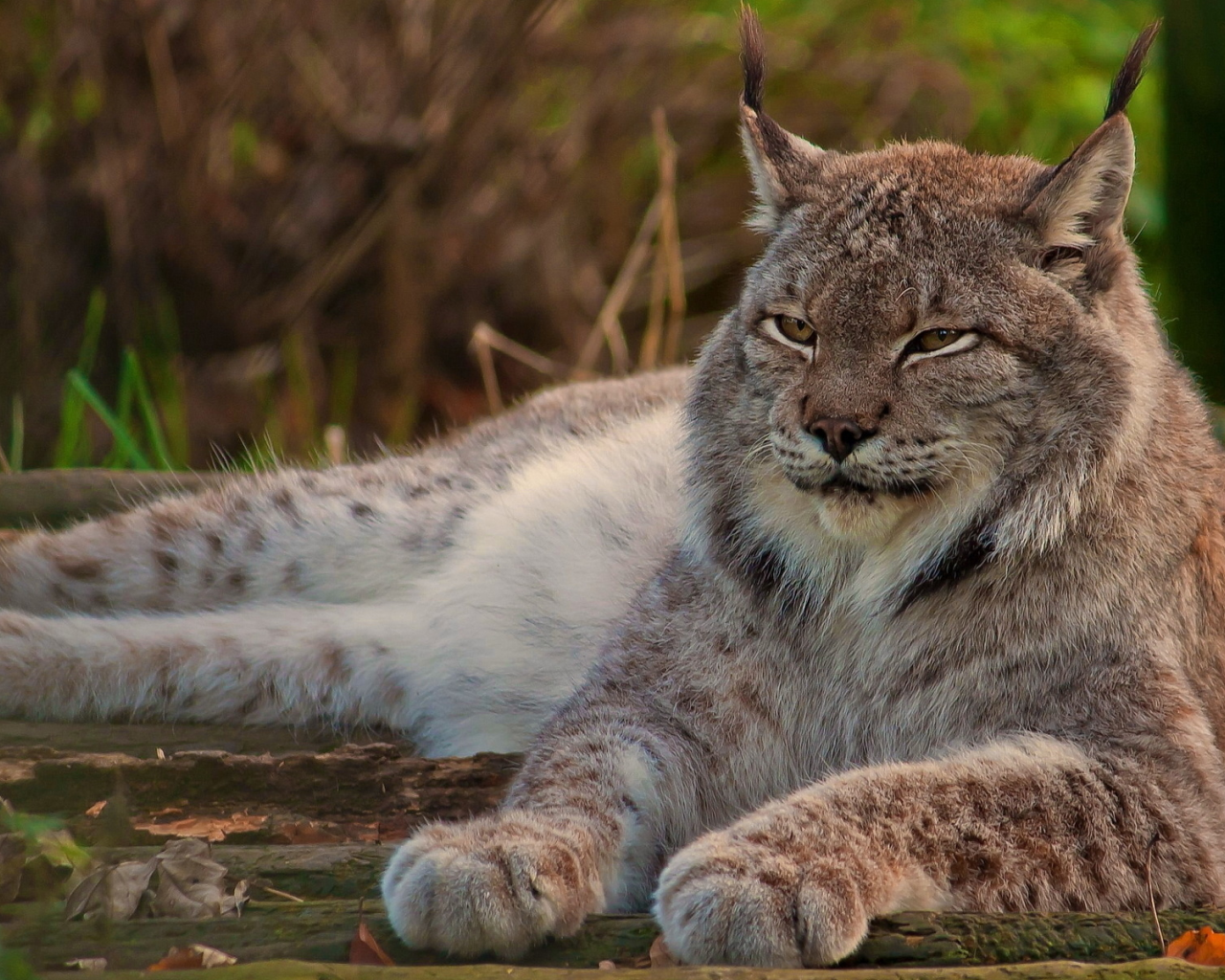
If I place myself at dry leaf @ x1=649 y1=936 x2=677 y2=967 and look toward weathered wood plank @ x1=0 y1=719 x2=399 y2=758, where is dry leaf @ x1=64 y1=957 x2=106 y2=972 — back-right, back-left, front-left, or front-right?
front-left
